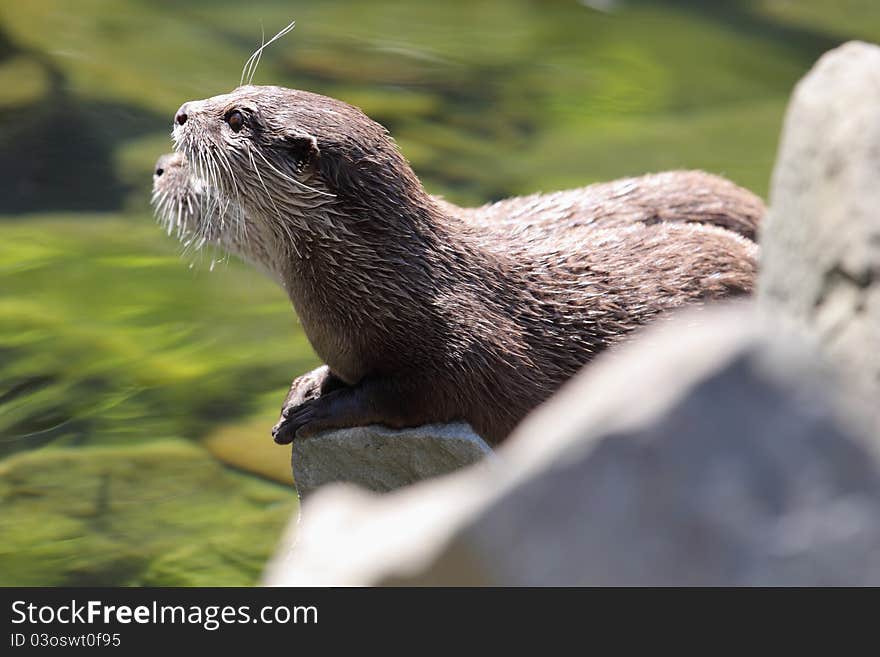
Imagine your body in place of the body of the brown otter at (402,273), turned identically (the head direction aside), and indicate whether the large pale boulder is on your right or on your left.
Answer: on your left

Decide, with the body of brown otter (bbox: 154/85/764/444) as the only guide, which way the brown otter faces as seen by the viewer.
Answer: to the viewer's left
